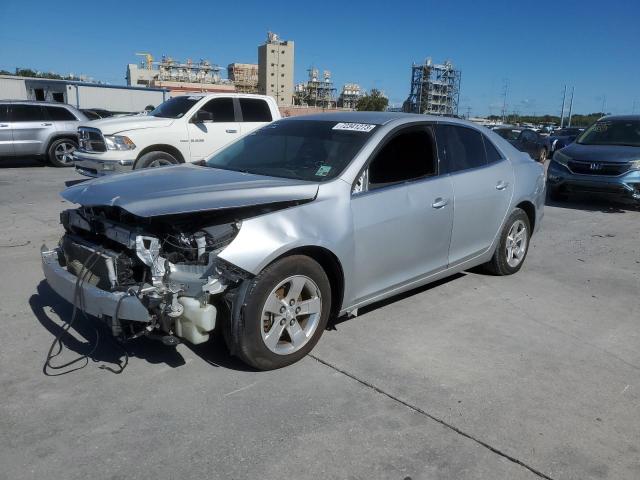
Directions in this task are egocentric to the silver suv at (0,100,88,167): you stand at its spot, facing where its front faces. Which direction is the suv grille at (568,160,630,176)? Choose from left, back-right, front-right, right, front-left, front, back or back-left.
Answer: back-left

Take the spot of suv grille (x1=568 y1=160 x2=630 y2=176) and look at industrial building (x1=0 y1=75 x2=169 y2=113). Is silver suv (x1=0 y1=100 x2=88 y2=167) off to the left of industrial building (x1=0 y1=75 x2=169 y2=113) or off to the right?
left

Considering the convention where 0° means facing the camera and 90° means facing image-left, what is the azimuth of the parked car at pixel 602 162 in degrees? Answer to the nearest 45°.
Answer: approximately 45°

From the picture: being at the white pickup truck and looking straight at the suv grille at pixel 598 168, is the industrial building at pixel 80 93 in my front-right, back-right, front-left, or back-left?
back-left

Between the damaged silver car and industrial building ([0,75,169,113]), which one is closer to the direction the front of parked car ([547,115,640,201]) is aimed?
the damaged silver car

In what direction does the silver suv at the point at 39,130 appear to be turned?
to the viewer's left

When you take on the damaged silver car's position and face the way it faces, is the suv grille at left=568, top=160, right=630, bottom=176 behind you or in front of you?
behind

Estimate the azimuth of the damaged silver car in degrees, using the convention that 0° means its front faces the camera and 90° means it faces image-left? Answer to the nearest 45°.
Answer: approximately 45°
